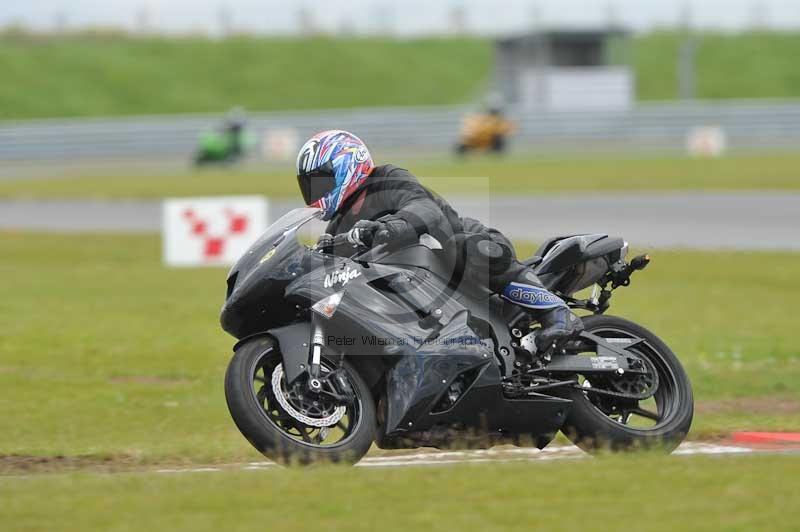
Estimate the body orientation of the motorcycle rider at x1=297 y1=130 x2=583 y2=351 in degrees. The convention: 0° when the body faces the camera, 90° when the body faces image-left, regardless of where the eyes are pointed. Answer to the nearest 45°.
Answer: approximately 90°

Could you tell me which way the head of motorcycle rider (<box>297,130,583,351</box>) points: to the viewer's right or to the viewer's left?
to the viewer's left

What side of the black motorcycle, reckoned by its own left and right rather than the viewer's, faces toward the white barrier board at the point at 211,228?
right

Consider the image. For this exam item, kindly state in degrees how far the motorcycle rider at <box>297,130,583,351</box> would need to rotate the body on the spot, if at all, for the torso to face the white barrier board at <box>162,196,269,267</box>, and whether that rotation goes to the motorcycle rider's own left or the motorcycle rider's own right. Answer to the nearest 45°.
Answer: approximately 90° to the motorcycle rider's own right

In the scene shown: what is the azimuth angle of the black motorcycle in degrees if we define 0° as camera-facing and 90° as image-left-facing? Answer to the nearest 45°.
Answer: approximately 90°

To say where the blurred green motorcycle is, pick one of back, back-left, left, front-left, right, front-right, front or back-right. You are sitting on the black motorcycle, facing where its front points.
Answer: right
